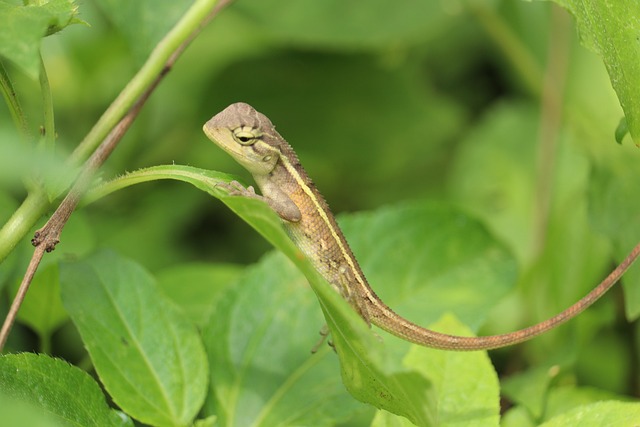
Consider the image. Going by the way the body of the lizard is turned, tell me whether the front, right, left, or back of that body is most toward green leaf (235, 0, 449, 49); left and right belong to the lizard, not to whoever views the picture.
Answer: right

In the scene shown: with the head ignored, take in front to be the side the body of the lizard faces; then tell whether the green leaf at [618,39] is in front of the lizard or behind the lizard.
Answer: behind

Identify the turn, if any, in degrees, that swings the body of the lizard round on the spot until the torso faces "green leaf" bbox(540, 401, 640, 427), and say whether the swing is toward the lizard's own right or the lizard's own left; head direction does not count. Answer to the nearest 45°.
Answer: approximately 135° to the lizard's own left

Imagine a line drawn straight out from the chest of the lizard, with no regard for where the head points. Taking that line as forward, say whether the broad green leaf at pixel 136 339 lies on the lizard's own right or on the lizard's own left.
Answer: on the lizard's own left

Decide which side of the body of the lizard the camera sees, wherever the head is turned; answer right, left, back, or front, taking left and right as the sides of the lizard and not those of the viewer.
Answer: left

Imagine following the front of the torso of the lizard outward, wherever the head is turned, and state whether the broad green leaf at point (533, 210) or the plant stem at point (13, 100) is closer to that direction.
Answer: the plant stem
